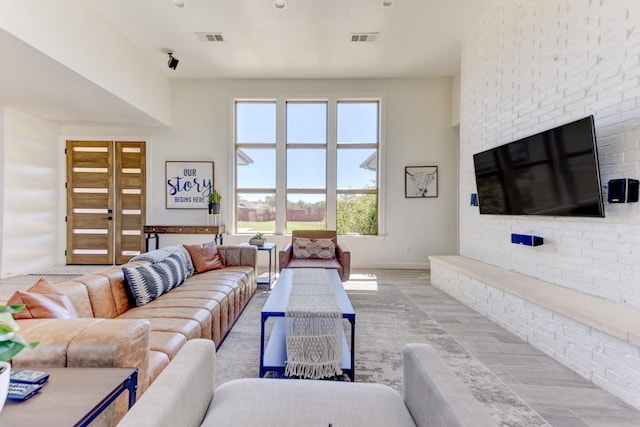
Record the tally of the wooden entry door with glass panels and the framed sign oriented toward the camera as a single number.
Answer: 2

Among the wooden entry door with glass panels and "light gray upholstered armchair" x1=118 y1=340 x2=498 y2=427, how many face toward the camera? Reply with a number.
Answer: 1

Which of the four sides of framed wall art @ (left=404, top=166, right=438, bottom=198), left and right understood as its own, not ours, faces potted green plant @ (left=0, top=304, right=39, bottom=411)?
front

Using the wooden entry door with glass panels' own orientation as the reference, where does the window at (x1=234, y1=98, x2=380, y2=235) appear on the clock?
The window is roughly at 10 o'clock from the wooden entry door with glass panels.

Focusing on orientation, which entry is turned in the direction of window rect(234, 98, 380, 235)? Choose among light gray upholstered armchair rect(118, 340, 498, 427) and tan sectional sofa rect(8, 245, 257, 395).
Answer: light gray upholstered armchair rect(118, 340, 498, 427)

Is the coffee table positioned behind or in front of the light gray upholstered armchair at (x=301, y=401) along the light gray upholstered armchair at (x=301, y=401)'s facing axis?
in front

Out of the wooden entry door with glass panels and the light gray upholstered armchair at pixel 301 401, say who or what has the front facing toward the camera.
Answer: the wooden entry door with glass panels

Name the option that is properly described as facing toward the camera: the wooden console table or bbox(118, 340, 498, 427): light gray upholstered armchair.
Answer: the wooden console table

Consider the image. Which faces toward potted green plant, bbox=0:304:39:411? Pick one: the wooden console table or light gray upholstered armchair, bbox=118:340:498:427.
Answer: the wooden console table

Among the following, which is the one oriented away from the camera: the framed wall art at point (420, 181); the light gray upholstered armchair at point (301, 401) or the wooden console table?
the light gray upholstered armchair

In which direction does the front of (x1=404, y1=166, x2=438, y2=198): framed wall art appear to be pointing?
toward the camera

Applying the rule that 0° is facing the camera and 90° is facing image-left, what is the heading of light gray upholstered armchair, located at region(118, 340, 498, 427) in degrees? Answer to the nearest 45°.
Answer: approximately 180°

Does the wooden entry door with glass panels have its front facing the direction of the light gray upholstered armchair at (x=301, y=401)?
yes

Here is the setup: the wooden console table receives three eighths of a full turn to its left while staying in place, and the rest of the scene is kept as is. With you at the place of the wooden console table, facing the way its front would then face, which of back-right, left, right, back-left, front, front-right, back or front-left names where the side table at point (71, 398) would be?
back-right

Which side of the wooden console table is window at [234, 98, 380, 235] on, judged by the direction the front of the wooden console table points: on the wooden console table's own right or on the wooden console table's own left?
on the wooden console table's own left

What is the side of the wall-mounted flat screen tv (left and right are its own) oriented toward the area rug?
front

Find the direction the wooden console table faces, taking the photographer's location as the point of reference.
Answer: facing the viewer

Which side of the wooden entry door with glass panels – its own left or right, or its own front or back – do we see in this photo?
front
